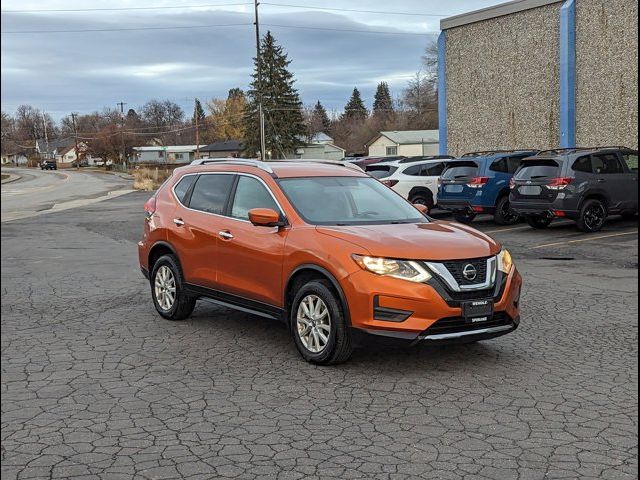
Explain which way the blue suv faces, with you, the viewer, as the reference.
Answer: facing away from the viewer and to the right of the viewer

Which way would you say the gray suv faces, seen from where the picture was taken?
facing away from the viewer and to the right of the viewer

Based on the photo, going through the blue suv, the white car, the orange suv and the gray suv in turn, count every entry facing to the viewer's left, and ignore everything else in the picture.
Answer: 0

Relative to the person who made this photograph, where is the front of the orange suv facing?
facing the viewer and to the right of the viewer

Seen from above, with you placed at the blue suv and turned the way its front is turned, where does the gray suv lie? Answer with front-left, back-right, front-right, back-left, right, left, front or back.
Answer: right

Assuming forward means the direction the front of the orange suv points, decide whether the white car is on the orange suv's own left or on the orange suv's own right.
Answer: on the orange suv's own left

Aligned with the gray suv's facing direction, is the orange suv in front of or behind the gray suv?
behind

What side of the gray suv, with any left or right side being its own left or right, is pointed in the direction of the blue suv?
left

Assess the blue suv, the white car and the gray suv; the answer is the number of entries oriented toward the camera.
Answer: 0

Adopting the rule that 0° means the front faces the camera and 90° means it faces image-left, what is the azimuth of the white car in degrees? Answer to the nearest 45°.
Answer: approximately 225°

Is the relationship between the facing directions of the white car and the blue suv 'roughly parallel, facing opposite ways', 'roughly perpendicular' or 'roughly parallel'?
roughly parallel

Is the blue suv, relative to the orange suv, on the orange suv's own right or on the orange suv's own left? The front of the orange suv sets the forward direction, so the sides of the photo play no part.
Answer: on the orange suv's own left

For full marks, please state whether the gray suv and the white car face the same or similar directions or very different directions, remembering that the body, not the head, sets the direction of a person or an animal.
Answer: same or similar directions

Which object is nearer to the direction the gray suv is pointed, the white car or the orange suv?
the white car
